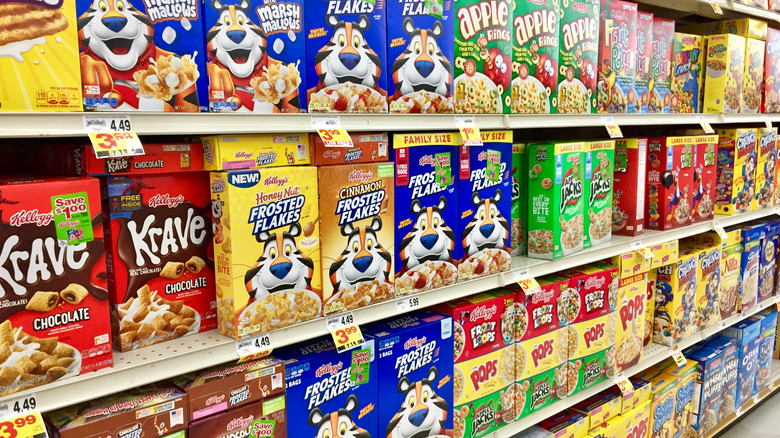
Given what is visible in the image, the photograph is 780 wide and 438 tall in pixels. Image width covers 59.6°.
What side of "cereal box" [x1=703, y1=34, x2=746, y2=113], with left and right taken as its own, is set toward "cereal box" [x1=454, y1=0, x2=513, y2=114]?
right

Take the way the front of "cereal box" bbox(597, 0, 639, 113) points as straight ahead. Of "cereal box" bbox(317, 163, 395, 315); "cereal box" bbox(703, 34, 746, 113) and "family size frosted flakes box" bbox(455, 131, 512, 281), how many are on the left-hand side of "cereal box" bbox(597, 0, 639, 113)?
1

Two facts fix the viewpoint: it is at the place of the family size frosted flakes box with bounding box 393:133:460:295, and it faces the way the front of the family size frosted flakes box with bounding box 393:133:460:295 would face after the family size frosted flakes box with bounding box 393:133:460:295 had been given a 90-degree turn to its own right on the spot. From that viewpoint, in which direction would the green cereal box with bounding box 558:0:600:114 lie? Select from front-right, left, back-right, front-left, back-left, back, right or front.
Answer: back

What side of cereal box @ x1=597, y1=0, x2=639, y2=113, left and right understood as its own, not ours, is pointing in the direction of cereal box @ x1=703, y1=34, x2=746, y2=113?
left
